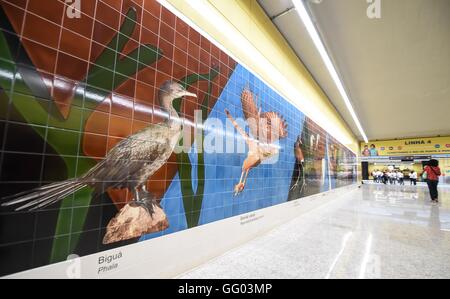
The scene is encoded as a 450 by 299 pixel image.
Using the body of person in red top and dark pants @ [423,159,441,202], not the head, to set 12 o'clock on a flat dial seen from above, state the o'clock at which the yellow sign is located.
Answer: The yellow sign is roughly at 12 o'clock from the person in red top and dark pants.

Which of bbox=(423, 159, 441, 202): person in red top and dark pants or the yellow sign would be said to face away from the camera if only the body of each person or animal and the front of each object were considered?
the person in red top and dark pants

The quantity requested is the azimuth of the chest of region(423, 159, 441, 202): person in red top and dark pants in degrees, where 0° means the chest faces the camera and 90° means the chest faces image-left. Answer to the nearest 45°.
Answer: approximately 180°

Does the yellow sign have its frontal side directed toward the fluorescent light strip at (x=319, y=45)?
yes

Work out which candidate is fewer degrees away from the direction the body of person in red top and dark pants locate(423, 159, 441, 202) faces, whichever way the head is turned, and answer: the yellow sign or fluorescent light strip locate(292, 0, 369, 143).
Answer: the yellow sign

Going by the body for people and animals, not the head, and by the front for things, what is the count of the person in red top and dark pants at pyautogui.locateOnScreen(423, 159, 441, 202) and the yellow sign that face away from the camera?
1

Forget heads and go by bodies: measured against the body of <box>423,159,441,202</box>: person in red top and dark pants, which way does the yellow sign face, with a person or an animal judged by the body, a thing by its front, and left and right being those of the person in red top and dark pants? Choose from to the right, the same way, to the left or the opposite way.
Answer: the opposite way

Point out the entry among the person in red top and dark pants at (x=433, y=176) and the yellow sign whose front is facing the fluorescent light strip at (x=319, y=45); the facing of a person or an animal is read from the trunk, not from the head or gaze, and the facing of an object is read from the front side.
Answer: the yellow sign

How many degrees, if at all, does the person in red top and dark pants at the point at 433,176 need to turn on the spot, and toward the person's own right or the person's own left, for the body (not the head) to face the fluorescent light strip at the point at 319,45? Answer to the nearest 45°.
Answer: approximately 180°

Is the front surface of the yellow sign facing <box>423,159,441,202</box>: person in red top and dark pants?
yes

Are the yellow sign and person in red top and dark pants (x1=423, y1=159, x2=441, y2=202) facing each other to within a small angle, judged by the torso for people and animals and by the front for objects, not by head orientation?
yes

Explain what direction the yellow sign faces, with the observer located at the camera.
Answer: facing the viewer
